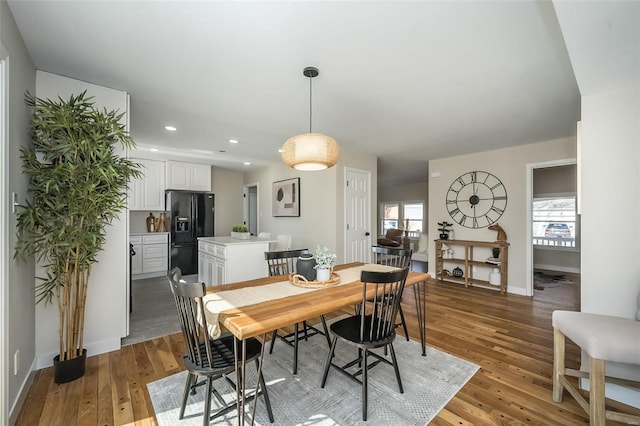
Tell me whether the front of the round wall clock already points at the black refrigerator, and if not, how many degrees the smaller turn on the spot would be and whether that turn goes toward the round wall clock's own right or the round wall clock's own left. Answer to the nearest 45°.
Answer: approximately 45° to the round wall clock's own right

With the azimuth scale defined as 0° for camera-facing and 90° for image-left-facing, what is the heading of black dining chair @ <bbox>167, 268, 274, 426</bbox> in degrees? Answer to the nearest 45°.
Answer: approximately 225°

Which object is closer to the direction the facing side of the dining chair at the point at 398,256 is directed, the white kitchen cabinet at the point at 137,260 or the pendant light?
the pendant light

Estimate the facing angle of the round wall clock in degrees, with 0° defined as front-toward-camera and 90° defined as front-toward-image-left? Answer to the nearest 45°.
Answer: approximately 0°

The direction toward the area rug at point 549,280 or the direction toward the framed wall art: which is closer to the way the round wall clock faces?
the framed wall art

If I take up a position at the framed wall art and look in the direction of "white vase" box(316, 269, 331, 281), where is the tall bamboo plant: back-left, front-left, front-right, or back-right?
front-right

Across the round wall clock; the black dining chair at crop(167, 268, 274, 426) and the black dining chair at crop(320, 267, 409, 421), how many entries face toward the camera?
1

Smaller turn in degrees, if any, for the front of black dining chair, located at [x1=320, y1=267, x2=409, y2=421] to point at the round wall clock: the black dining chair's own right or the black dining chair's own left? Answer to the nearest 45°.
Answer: approximately 90° to the black dining chair's own right

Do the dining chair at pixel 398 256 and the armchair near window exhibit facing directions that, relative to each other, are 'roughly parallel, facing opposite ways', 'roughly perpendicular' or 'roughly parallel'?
roughly parallel

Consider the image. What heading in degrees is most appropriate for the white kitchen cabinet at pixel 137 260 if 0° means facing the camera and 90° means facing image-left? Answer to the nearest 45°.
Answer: approximately 315°

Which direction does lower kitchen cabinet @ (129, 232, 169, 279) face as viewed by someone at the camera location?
facing the viewer and to the right of the viewer

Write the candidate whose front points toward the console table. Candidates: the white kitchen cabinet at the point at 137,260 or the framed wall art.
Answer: the white kitchen cabinet

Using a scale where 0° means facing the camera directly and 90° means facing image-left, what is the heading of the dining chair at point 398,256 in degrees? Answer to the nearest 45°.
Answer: approximately 45°

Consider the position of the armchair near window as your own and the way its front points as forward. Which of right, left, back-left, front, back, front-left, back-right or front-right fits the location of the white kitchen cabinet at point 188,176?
front

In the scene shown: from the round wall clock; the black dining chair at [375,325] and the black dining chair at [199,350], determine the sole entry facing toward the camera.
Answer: the round wall clock

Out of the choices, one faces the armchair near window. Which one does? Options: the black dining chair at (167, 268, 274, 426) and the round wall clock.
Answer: the black dining chair
